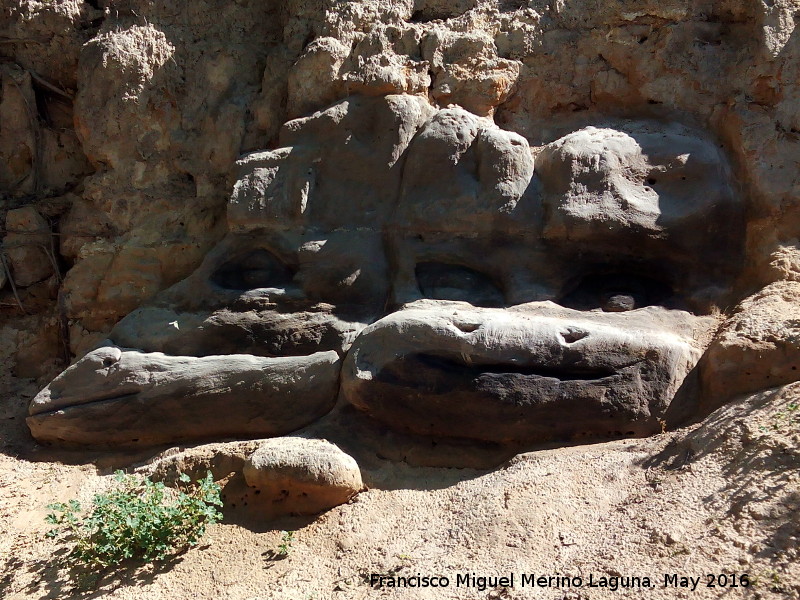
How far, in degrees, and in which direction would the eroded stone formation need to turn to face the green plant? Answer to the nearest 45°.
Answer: approximately 45° to its right

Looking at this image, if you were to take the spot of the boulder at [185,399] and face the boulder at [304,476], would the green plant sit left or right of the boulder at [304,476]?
right
